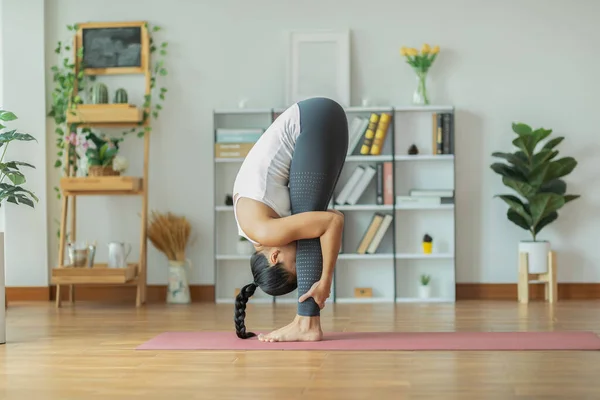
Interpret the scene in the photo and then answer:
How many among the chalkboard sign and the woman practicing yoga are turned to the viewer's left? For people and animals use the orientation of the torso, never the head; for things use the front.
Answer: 1

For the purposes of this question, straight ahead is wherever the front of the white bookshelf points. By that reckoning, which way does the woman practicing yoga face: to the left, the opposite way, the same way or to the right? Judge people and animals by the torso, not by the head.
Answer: to the right

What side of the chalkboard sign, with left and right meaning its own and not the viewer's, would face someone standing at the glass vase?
left

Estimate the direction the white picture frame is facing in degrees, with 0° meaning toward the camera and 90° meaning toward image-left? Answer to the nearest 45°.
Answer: approximately 0°

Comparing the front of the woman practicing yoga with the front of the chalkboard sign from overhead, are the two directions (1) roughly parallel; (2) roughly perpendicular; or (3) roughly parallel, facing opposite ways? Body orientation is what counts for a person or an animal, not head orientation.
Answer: roughly perpendicular

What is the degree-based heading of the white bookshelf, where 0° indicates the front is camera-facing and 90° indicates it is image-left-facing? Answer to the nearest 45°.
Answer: approximately 0°

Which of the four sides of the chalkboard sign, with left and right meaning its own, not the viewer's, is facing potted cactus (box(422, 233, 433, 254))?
left

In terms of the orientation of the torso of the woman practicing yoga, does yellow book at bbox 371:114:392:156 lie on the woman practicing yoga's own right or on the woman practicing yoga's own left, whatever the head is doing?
on the woman practicing yoga's own right

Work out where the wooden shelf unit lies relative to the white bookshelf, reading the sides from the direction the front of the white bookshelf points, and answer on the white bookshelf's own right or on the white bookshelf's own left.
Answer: on the white bookshelf's own right

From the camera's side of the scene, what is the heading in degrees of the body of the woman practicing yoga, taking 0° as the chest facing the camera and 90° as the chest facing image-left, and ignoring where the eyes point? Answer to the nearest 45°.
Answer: approximately 90°

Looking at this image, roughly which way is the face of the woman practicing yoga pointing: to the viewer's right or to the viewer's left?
to the viewer's right

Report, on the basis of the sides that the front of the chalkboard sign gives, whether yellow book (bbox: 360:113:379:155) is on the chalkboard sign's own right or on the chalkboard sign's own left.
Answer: on the chalkboard sign's own left

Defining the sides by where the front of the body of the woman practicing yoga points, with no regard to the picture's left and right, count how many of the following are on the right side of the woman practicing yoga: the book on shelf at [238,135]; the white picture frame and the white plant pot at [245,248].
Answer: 3
